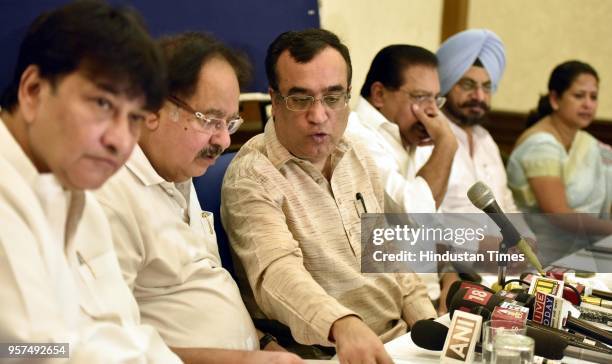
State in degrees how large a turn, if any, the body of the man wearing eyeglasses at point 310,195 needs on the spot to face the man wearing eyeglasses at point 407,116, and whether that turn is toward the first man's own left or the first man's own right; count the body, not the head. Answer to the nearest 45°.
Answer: approximately 135° to the first man's own left

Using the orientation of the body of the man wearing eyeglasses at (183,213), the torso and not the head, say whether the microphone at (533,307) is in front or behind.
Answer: in front

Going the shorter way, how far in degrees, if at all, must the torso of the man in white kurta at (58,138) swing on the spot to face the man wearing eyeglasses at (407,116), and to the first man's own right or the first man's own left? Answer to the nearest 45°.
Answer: approximately 90° to the first man's own left

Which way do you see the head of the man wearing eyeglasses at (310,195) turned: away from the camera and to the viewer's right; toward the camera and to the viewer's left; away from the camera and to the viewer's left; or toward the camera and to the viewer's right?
toward the camera and to the viewer's right

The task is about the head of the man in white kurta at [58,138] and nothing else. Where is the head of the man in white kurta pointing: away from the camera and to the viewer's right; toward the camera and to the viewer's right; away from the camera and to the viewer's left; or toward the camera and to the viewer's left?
toward the camera and to the viewer's right

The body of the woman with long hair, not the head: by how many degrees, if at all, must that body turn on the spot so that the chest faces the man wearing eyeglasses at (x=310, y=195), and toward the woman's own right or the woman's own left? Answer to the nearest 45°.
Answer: approximately 45° to the woman's own right

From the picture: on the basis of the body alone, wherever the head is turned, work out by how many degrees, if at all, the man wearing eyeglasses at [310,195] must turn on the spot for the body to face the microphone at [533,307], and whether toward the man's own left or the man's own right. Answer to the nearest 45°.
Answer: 0° — they already face it

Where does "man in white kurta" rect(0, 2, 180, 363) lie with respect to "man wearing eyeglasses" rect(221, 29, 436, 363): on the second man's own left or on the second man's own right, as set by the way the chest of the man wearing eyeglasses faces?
on the second man's own right

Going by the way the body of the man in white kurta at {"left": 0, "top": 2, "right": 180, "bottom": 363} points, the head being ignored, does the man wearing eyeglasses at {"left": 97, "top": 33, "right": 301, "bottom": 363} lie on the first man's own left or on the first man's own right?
on the first man's own left

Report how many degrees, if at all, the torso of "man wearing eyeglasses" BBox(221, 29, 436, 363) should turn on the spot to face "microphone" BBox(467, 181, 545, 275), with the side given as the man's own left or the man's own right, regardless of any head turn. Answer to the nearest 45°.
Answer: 0° — they already face it
